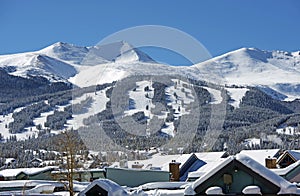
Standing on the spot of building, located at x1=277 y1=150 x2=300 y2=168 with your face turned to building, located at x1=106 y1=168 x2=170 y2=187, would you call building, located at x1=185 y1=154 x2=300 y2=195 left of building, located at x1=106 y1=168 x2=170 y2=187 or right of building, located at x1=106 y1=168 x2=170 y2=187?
left

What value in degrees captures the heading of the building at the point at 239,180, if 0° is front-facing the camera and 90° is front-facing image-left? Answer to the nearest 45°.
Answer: approximately 0°

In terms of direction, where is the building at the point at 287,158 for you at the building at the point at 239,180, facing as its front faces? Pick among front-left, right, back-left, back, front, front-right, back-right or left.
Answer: back

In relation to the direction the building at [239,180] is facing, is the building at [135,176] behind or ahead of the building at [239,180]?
behind
